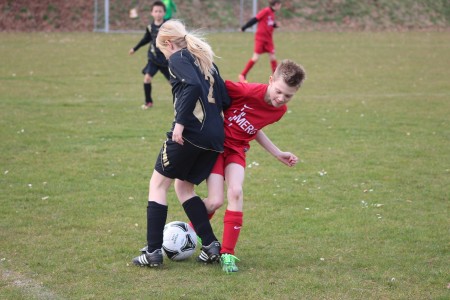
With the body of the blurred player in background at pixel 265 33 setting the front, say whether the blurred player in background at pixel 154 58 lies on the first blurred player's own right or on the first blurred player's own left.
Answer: on the first blurred player's own right

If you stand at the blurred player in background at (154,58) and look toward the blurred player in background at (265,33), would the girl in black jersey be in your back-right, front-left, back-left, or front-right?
back-right
